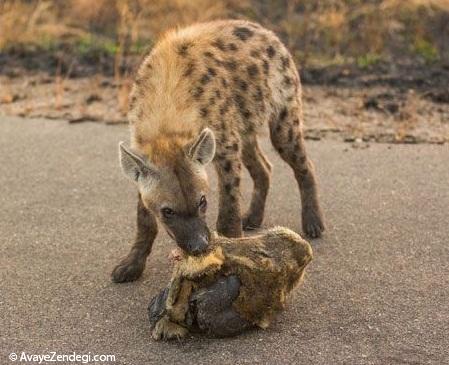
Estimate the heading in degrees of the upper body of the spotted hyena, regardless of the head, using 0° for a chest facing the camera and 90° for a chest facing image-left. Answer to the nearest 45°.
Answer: approximately 45°

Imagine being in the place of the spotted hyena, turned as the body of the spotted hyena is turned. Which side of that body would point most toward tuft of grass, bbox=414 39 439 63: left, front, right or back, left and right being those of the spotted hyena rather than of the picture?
back

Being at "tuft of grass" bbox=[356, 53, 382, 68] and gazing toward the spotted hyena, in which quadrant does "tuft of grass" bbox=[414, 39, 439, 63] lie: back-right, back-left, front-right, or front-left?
back-left

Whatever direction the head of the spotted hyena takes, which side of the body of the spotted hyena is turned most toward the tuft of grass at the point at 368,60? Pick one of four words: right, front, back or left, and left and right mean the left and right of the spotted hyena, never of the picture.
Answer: back
